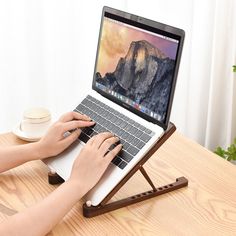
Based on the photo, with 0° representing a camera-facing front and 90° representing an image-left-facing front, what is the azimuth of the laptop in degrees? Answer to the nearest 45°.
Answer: approximately 45°

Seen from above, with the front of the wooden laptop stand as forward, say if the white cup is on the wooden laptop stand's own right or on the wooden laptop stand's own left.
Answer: on the wooden laptop stand's own right

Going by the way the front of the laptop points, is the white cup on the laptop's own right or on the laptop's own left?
on the laptop's own right

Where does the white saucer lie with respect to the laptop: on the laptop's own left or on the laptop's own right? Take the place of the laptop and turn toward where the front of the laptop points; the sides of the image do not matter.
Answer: on the laptop's own right
